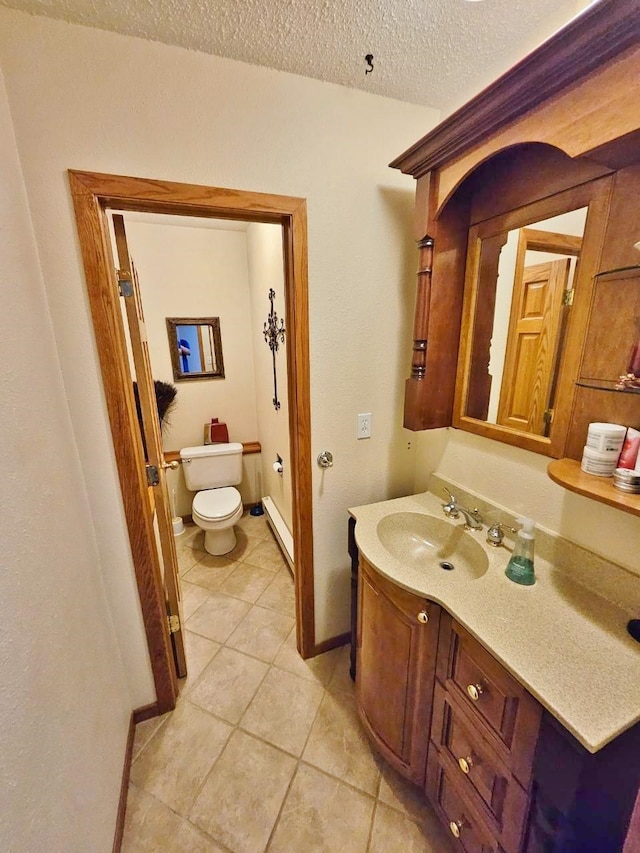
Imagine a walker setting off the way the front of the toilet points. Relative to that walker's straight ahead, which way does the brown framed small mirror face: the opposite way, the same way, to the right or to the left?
the same way

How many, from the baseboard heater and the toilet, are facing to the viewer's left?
1

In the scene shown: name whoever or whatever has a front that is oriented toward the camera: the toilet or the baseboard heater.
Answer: the toilet

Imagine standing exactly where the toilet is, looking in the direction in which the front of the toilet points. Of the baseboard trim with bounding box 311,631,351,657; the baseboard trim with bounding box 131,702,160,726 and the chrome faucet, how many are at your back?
0

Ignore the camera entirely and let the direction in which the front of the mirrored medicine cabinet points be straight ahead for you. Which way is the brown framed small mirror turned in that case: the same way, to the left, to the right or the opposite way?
to the left

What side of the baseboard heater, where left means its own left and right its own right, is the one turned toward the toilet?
front

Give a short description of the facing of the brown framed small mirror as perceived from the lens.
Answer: facing the viewer

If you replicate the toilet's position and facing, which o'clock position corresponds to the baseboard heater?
The baseboard heater is roughly at 10 o'clock from the toilet.

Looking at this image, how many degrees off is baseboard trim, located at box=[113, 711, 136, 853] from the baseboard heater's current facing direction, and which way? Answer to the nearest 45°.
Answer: approximately 90° to its left

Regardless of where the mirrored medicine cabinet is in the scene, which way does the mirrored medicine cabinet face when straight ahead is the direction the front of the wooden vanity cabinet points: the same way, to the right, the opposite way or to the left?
the same way

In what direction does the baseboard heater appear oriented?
to the viewer's left

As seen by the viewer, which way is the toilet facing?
toward the camera

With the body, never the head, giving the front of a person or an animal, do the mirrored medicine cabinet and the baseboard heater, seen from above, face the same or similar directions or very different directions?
same or similar directions

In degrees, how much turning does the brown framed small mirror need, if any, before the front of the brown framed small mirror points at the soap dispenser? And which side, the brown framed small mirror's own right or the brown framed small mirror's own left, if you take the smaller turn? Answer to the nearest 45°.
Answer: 0° — it already faces it

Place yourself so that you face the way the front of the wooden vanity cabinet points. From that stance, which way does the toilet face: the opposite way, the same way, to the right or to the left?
to the left

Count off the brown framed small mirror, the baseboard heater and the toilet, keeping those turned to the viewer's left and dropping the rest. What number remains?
1

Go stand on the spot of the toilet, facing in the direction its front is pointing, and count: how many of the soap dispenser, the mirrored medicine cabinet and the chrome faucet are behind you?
0

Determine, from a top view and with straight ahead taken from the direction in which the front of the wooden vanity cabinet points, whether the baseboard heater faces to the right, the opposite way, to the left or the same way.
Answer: the same way
